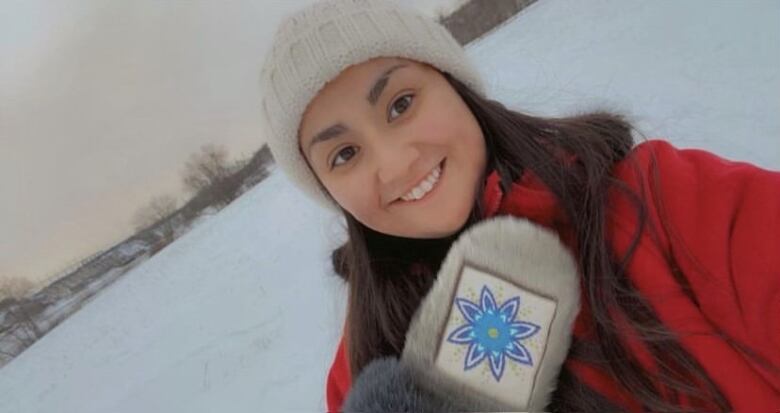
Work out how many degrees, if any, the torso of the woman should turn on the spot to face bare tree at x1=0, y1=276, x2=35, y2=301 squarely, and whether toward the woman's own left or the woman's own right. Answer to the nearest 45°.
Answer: approximately 135° to the woman's own right

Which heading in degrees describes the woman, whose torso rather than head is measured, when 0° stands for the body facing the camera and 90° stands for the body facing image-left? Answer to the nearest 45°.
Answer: approximately 0°

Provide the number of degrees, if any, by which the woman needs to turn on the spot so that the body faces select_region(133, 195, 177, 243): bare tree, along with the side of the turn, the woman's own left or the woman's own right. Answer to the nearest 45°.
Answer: approximately 135° to the woman's own right
